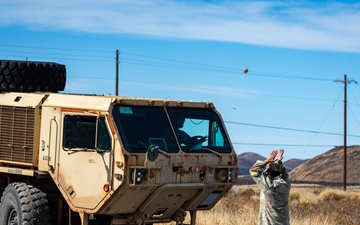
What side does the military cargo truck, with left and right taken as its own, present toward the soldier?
front

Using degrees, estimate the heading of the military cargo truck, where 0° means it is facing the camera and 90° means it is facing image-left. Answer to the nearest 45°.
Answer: approximately 315°
